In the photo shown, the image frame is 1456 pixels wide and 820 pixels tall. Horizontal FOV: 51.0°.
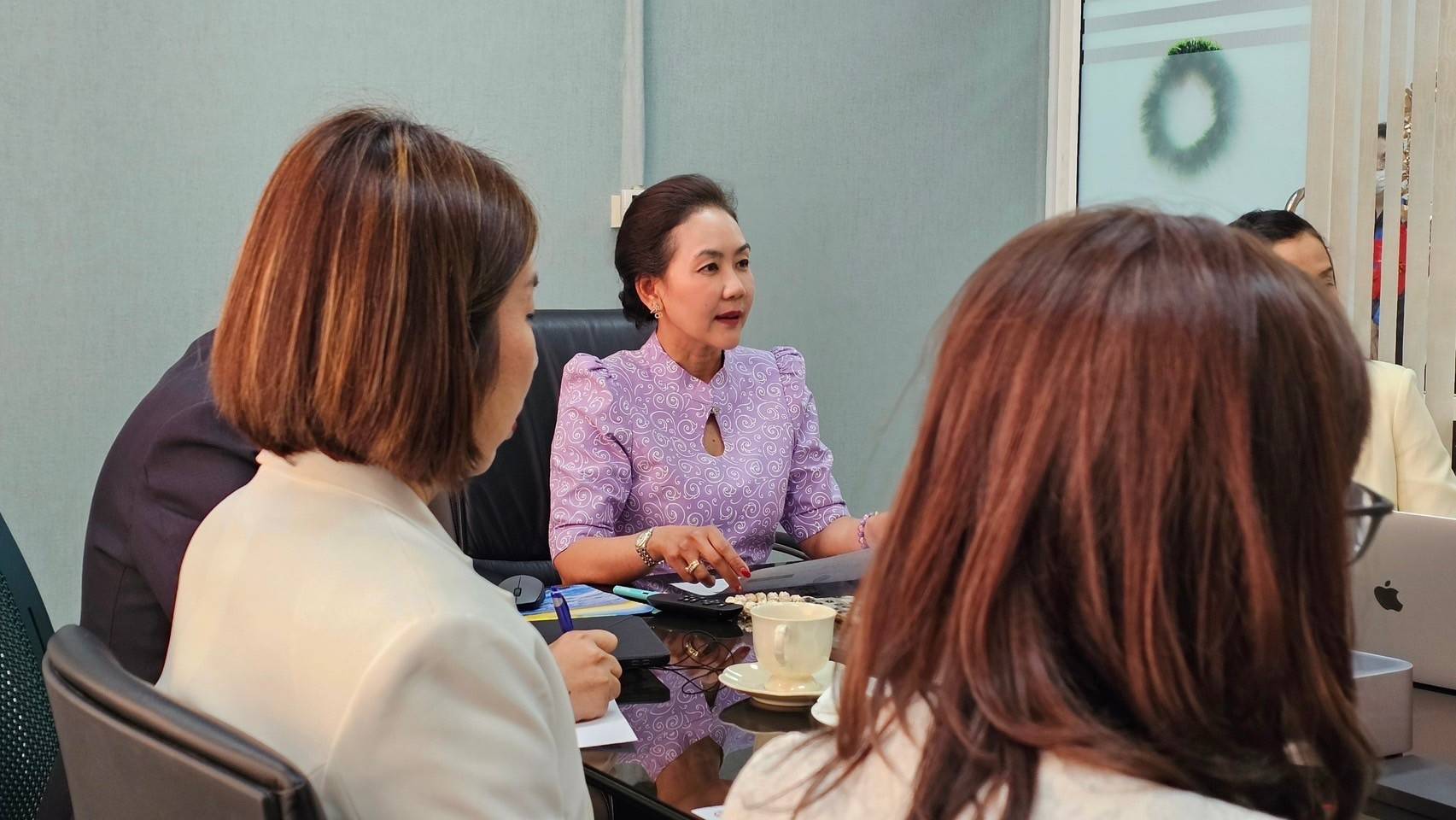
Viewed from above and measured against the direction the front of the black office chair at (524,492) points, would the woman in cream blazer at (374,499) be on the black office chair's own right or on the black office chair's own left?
on the black office chair's own right

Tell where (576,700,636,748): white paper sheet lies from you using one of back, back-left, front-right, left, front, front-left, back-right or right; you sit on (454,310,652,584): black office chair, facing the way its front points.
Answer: front-right

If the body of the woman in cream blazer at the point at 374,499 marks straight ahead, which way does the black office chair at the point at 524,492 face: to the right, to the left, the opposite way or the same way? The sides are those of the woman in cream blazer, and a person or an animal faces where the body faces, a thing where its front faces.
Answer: to the right

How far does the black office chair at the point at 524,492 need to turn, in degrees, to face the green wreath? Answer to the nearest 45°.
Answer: approximately 90° to its left

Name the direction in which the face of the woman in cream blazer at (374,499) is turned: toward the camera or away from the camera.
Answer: away from the camera

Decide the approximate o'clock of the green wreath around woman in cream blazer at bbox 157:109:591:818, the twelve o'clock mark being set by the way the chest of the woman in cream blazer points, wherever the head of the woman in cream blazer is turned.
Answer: The green wreath is roughly at 12 o'clock from the woman in cream blazer.

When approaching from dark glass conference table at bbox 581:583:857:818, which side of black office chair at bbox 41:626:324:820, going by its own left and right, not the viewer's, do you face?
front

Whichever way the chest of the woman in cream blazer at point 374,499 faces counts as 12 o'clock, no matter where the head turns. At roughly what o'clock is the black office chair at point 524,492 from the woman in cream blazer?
The black office chair is roughly at 11 o'clock from the woman in cream blazer.

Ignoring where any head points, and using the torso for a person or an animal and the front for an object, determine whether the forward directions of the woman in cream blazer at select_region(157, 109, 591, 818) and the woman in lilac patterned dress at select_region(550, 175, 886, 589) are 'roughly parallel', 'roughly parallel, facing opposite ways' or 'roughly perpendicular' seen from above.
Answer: roughly perpendicular

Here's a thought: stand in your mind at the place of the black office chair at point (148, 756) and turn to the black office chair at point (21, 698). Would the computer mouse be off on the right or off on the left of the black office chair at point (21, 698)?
right
